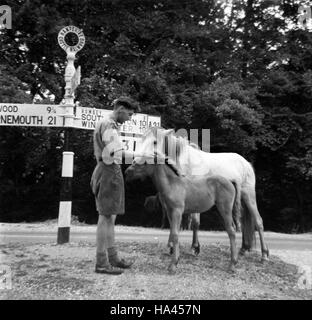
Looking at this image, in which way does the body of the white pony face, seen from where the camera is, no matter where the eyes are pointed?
to the viewer's left

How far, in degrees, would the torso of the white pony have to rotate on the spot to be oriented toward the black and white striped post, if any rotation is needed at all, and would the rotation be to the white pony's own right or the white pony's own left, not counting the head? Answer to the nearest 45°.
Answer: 0° — it already faces it

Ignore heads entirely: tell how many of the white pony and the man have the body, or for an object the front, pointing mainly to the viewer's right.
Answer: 1

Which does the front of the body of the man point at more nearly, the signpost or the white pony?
the white pony

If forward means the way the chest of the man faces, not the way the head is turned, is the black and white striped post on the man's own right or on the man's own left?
on the man's own left

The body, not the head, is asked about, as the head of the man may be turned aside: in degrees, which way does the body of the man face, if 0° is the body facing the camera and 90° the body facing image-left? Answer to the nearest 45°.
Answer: approximately 270°

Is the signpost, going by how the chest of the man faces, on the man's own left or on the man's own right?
on the man's own left

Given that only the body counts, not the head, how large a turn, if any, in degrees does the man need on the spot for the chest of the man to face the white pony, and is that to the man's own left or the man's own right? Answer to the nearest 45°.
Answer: approximately 45° to the man's own left

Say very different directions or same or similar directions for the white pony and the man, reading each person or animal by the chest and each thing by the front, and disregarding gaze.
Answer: very different directions
